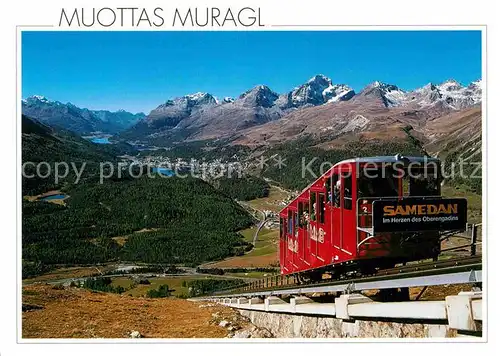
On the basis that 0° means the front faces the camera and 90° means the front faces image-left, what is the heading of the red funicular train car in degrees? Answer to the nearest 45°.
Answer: approximately 315°
